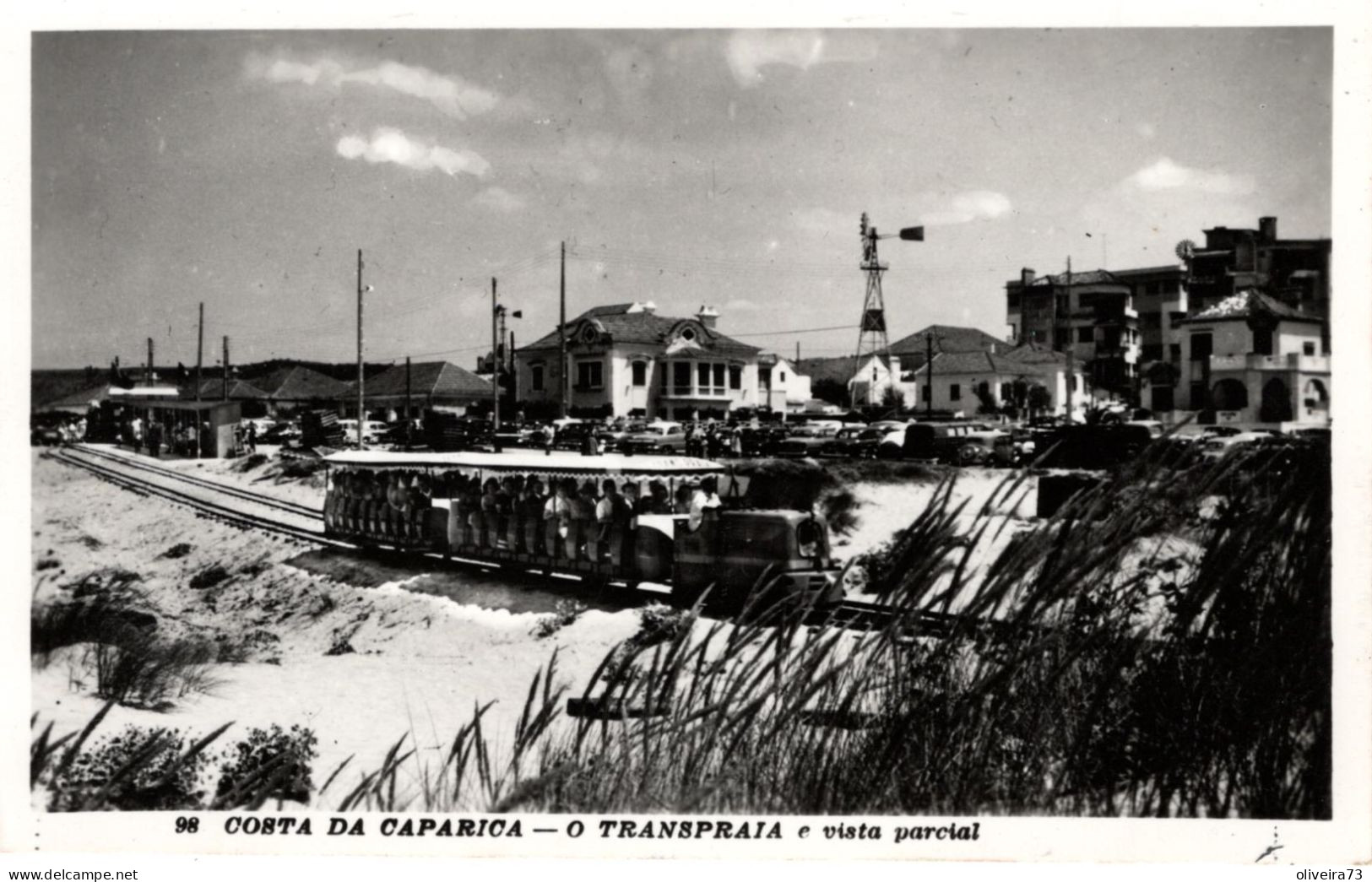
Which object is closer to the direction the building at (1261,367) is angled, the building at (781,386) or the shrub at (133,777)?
the shrub

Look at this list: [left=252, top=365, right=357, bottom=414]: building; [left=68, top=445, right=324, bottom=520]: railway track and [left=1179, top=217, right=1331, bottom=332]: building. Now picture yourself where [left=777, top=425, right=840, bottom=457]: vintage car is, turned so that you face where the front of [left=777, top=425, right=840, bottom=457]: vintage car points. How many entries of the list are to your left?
1

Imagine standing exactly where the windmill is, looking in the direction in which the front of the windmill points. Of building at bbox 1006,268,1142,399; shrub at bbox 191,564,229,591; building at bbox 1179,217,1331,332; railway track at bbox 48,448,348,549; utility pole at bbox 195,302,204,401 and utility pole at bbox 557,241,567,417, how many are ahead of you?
4

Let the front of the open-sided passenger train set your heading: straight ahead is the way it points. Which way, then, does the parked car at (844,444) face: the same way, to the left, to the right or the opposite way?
to the right

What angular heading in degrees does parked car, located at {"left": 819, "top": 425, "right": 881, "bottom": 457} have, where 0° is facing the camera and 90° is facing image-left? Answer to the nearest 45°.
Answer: approximately 45°

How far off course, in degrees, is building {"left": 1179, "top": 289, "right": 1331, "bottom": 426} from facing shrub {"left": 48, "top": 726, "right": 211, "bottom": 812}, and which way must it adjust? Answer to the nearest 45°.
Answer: approximately 45° to its right

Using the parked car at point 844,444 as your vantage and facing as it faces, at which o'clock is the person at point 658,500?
The person is roughly at 12 o'clock from the parked car.

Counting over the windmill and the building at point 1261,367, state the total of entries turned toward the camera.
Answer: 1
